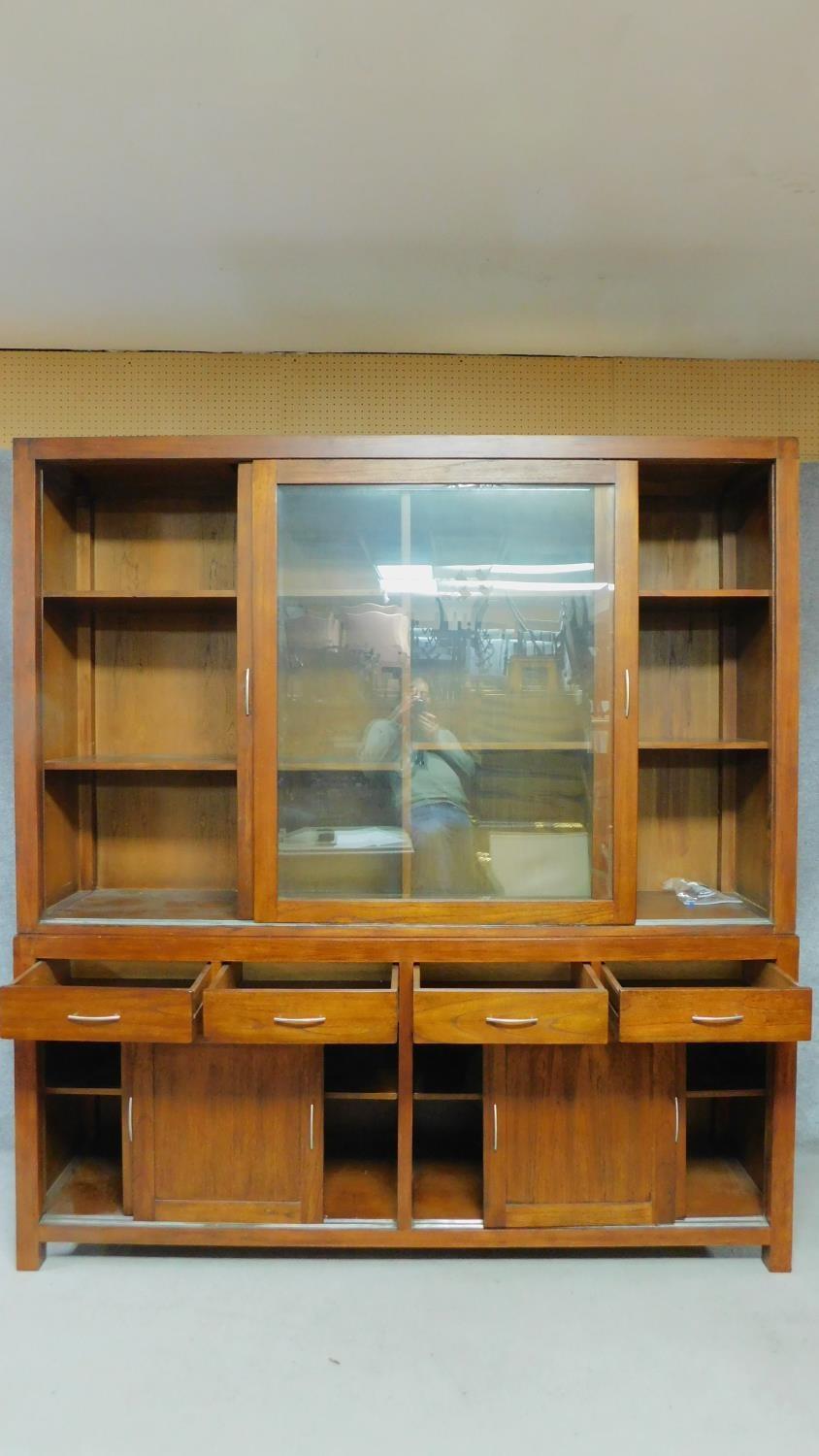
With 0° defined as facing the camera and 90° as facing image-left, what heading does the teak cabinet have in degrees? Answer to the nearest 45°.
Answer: approximately 0°
